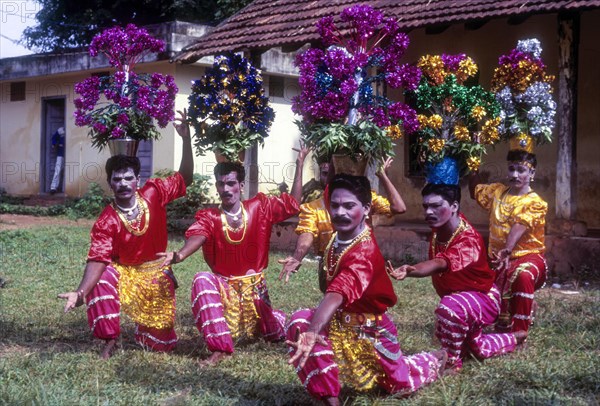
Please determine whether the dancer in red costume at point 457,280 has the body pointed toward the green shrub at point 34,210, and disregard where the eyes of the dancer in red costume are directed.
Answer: no

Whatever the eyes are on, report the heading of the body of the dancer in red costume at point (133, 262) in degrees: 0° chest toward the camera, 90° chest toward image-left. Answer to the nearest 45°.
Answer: approximately 0°

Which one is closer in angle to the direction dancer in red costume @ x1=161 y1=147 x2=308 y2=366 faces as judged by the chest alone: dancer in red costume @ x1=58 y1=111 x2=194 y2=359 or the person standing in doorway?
the dancer in red costume

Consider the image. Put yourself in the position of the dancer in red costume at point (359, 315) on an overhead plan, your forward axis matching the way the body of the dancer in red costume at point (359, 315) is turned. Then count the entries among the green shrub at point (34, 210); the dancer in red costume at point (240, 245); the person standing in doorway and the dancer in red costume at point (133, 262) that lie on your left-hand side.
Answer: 0

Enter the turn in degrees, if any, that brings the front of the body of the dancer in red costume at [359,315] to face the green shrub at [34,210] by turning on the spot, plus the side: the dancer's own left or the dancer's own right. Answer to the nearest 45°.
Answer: approximately 90° to the dancer's own right

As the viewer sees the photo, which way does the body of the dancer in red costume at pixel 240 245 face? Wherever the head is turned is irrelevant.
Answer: toward the camera

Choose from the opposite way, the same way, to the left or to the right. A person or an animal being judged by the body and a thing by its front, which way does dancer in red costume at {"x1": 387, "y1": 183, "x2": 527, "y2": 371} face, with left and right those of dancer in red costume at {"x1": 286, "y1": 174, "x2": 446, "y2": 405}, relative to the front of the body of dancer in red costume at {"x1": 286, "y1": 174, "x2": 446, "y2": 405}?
the same way

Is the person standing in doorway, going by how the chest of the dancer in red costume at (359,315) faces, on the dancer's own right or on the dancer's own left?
on the dancer's own right

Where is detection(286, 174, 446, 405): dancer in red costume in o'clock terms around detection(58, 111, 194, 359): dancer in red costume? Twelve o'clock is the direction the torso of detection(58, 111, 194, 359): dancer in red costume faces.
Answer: detection(286, 174, 446, 405): dancer in red costume is roughly at 11 o'clock from detection(58, 111, 194, 359): dancer in red costume.

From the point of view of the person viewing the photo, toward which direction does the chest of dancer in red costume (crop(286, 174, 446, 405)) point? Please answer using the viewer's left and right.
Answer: facing the viewer and to the left of the viewer

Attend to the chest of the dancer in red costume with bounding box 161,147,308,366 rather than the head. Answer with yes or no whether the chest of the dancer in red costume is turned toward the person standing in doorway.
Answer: no

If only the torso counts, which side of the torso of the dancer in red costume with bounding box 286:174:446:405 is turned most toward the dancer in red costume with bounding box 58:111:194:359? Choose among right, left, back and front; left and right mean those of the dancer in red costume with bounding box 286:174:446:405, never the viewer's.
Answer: right

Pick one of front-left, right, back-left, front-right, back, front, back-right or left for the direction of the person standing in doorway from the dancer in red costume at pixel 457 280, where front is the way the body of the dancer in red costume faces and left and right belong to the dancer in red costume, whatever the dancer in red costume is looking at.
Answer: right

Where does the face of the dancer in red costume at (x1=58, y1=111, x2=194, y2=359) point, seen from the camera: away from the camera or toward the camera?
toward the camera

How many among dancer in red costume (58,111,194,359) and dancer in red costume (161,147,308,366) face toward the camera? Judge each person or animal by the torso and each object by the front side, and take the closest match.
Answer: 2

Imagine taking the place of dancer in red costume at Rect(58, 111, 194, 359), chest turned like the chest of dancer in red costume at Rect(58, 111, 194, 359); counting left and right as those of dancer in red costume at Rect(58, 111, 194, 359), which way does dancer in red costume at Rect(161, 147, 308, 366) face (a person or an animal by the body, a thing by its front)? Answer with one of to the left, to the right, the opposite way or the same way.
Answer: the same way

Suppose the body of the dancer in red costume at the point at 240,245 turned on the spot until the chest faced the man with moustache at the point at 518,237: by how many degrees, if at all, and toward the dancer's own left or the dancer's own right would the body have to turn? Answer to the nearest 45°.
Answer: approximately 90° to the dancer's own left

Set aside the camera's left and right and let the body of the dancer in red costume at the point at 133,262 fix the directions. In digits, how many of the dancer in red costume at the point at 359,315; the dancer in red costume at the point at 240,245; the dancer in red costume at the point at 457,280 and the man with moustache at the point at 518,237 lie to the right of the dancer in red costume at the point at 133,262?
0
